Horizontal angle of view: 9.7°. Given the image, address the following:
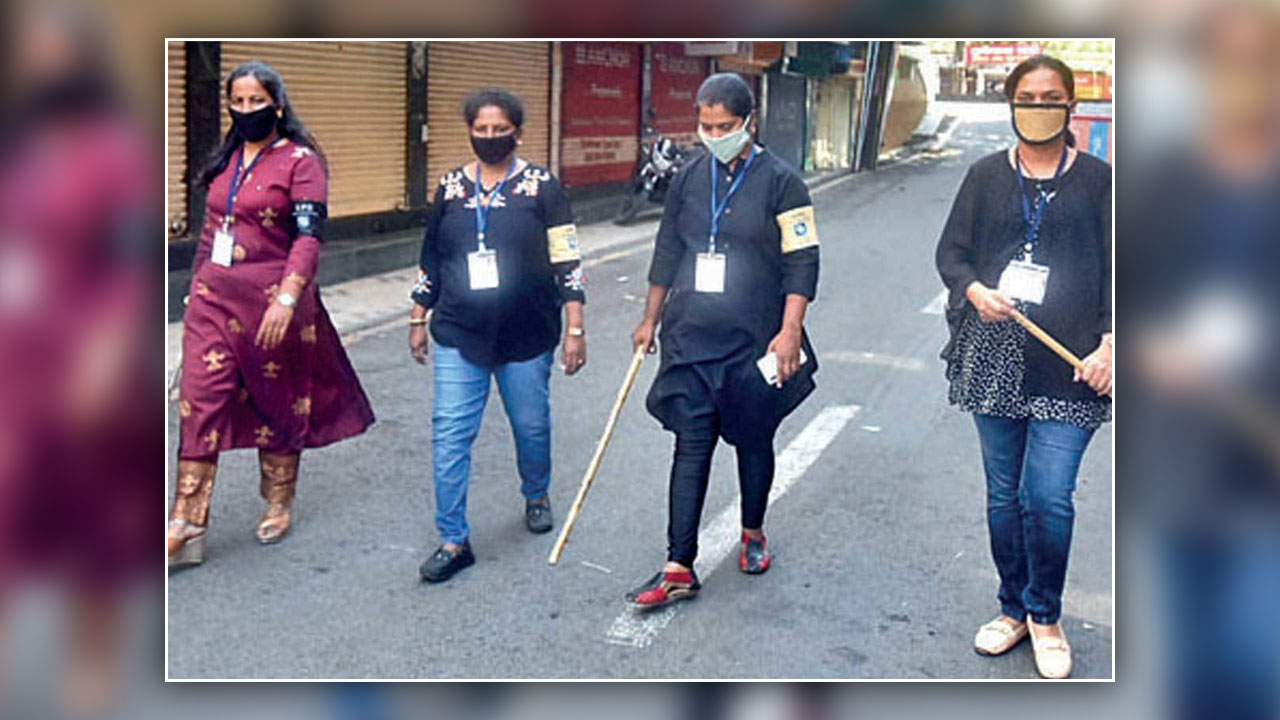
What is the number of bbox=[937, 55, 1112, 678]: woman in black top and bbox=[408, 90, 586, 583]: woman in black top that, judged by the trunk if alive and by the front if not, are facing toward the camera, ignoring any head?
2

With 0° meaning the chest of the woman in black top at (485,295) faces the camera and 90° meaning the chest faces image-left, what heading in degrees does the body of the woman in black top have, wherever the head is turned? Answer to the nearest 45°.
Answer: approximately 0°
